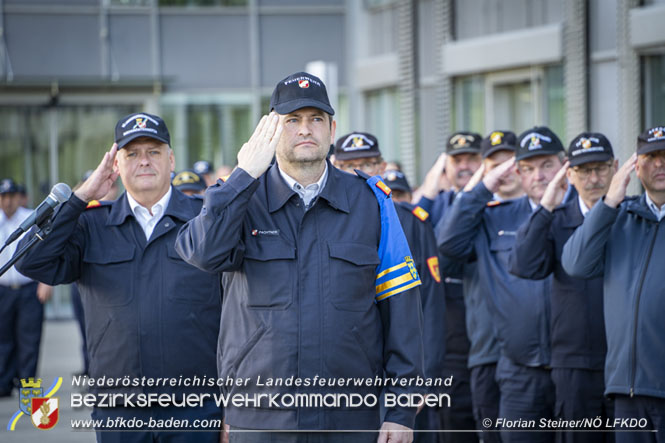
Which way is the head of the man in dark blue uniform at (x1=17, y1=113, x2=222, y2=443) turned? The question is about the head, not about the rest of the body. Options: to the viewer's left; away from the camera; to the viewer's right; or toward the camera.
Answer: toward the camera

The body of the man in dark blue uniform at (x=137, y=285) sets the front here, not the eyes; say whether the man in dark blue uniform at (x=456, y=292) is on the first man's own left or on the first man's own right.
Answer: on the first man's own left

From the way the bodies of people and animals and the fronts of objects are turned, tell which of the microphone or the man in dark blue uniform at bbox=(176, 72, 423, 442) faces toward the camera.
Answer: the man in dark blue uniform

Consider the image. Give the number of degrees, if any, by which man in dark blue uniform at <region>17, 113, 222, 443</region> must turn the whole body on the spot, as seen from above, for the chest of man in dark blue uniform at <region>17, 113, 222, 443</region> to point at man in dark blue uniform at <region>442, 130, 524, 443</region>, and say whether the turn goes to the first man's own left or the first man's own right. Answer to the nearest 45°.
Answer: approximately 135° to the first man's own left

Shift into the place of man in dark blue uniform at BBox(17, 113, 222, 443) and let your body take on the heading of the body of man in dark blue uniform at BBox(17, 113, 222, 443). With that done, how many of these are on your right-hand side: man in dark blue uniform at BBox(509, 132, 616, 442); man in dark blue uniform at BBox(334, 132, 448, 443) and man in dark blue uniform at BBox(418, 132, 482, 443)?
0

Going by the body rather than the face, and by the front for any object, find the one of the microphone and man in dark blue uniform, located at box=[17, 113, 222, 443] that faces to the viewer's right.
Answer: the microphone

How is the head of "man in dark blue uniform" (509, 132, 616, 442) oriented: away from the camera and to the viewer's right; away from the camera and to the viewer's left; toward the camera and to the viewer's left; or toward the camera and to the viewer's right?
toward the camera and to the viewer's left

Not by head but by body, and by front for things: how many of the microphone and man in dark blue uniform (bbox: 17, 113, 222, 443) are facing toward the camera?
1

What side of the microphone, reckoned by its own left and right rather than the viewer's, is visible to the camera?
right

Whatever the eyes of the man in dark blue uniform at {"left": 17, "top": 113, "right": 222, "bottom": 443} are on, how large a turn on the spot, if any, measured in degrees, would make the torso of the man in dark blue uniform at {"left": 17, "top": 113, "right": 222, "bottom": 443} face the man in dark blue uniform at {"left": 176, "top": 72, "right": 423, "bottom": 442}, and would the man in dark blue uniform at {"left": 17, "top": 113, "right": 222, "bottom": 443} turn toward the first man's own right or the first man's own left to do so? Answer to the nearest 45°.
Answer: approximately 45° to the first man's own left

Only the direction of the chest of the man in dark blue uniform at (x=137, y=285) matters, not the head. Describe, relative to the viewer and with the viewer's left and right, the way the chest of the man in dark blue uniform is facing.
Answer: facing the viewer
